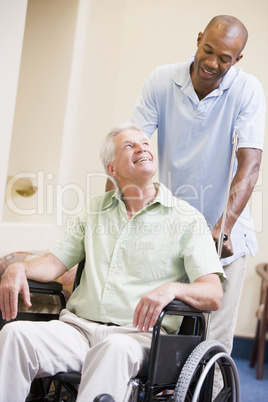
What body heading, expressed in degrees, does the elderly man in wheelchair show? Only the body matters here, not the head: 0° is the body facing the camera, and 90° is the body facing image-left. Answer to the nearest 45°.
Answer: approximately 45°

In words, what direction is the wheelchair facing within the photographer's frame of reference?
facing the viewer and to the left of the viewer

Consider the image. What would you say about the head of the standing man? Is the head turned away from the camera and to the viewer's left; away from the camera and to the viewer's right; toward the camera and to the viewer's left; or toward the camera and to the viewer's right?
toward the camera and to the viewer's left
